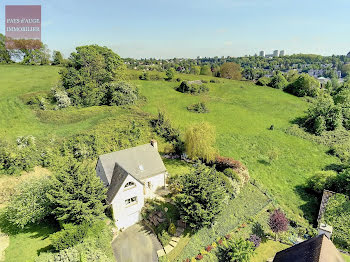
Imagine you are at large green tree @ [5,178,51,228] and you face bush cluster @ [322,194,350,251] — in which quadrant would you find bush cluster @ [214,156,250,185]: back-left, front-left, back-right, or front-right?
front-left

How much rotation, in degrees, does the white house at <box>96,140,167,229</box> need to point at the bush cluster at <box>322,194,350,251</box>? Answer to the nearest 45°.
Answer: approximately 45° to its left

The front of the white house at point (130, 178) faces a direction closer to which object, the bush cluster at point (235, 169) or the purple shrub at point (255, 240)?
the purple shrub

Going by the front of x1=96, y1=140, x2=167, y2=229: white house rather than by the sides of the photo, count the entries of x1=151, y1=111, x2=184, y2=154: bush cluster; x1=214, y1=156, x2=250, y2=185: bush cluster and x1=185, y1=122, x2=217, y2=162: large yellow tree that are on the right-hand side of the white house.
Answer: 0

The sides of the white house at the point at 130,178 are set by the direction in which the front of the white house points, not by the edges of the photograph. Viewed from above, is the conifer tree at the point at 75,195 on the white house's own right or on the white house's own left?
on the white house's own right

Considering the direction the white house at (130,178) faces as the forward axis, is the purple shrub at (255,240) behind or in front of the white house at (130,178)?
in front

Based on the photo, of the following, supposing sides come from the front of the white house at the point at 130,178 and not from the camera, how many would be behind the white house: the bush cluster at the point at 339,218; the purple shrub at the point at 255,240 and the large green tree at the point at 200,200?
0

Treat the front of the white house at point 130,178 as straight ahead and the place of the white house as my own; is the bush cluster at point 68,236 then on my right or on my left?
on my right

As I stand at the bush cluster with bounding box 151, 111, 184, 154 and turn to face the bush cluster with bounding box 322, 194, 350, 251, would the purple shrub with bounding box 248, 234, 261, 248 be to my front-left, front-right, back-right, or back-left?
front-right
